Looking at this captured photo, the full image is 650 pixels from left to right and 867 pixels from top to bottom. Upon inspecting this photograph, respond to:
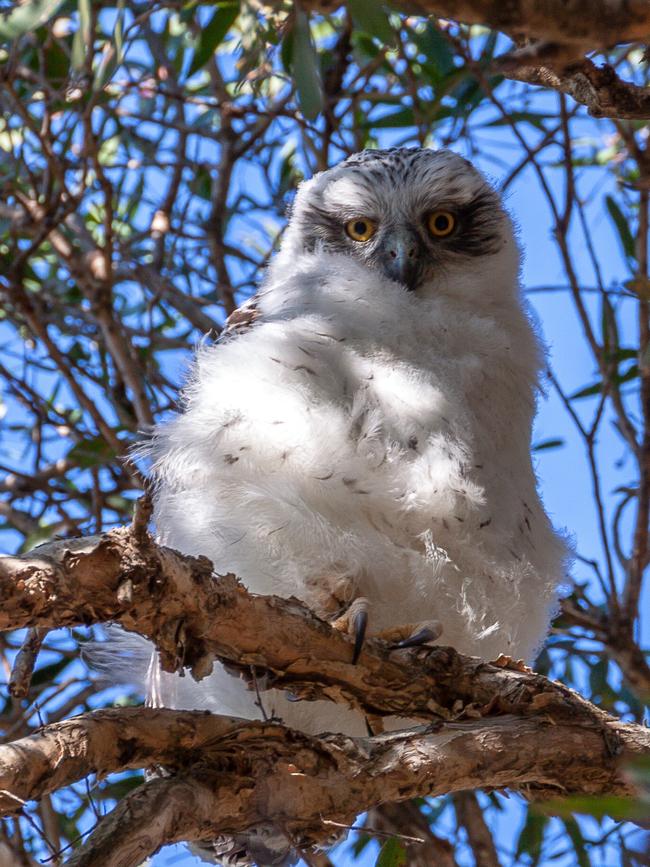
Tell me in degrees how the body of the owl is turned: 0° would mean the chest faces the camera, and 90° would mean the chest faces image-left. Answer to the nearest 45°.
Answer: approximately 0°
